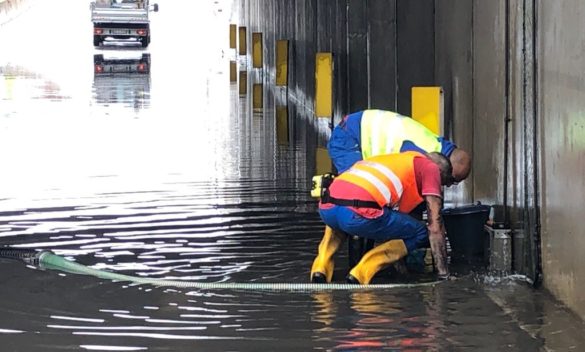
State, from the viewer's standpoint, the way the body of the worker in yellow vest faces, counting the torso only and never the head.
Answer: to the viewer's right

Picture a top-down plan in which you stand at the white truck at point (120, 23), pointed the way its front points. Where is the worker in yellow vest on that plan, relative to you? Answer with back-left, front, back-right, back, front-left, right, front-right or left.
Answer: back

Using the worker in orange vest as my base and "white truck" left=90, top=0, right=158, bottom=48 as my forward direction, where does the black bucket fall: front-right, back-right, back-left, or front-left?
front-right

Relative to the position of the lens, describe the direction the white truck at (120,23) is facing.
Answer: facing away from the viewer

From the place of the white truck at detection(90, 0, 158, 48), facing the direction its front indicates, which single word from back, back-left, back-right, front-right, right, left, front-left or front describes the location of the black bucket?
back

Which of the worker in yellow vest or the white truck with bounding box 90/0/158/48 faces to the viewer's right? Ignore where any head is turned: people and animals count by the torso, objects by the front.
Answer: the worker in yellow vest

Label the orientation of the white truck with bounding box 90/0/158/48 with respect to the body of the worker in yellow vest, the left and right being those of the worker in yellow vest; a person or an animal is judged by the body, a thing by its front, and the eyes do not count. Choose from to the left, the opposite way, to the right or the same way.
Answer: to the left

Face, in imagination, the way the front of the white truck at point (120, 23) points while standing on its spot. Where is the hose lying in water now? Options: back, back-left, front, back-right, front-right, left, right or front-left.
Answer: back

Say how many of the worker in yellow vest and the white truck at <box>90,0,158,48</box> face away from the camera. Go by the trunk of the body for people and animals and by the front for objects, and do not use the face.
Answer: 1

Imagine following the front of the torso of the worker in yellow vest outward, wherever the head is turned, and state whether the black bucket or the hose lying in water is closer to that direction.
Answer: the black bucket

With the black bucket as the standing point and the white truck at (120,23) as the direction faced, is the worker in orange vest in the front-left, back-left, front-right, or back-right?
back-left

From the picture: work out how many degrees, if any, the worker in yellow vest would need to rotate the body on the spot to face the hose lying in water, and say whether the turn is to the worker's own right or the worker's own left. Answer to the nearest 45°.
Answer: approximately 135° to the worker's own right

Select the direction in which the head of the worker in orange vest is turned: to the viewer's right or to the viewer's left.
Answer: to the viewer's right

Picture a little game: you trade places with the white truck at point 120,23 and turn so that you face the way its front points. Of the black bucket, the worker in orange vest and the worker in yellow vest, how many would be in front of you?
0

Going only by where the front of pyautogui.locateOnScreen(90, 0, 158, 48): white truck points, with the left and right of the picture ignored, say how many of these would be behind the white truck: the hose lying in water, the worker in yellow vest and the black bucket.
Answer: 3
